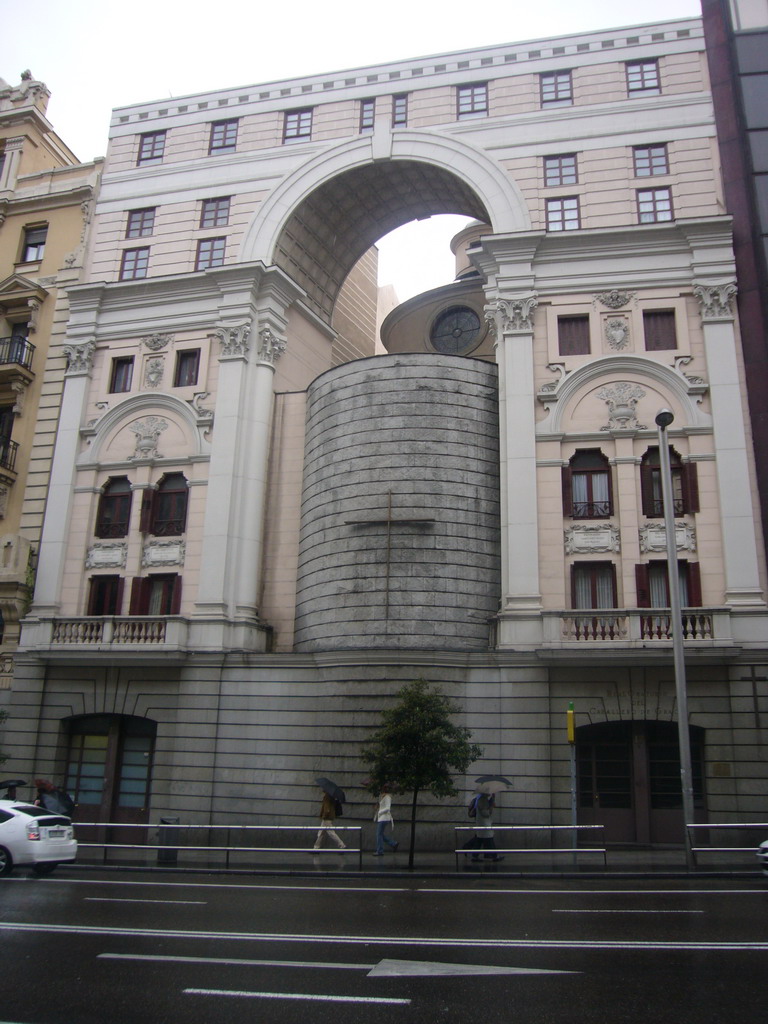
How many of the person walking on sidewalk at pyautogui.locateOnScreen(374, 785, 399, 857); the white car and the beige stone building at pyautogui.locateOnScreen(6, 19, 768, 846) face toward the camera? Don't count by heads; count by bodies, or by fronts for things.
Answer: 1

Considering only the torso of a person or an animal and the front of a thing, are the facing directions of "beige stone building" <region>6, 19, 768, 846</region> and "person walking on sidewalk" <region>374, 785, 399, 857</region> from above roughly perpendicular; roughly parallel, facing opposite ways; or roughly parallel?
roughly perpendicular

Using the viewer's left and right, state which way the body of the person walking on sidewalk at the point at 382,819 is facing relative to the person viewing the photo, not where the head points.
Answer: facing to the left of the viewer

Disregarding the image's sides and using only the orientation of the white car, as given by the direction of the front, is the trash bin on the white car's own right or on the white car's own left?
on the white car's own right

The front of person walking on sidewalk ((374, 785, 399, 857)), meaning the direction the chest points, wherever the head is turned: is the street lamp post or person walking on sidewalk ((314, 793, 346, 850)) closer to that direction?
the person walking on sidewalk

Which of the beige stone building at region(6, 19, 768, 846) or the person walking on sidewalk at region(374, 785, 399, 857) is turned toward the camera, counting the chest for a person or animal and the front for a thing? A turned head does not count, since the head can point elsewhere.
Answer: the beige stone building

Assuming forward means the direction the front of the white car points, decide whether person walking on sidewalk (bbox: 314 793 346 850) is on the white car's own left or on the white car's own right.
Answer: on the white car's own right

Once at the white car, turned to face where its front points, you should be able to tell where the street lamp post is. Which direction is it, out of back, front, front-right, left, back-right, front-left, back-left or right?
back-right

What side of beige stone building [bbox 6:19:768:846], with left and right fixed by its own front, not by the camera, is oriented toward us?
front

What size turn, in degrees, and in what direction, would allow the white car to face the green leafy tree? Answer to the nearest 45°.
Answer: approximately 135° to its right

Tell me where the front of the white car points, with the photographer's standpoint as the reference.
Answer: facing away from the viewer and to the left of the viewer

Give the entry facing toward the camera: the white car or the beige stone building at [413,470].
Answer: the beige stone building

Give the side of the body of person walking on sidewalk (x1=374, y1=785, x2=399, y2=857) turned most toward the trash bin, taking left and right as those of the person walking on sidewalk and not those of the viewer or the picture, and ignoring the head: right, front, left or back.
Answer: front

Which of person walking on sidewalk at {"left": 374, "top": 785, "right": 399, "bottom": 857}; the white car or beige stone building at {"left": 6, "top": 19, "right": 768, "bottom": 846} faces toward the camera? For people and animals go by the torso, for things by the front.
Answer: the beige stone building
